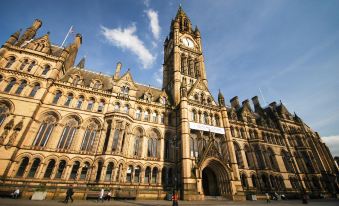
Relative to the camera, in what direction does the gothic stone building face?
facing the viewer and to the right of the viewer
